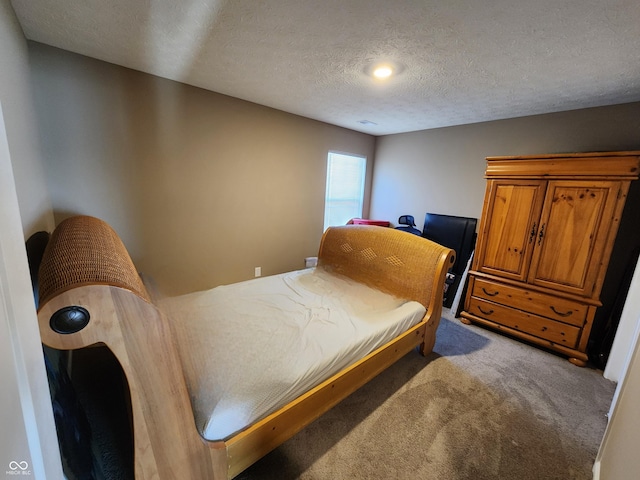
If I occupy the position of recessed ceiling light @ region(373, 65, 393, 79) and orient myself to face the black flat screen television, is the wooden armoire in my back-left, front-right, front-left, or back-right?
front-right

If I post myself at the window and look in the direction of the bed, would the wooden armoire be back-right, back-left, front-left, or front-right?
front-left

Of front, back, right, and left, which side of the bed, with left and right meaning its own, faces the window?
front

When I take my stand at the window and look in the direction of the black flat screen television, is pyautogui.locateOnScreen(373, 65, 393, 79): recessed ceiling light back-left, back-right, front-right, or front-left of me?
front-right
